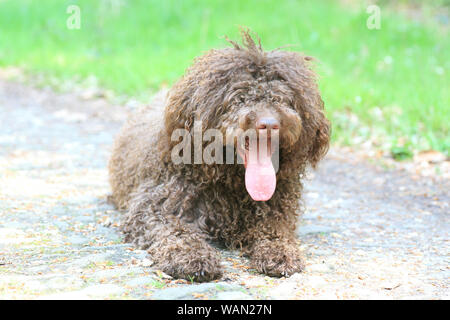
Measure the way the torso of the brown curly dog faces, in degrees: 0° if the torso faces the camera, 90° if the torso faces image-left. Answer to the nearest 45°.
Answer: approximately 315°
